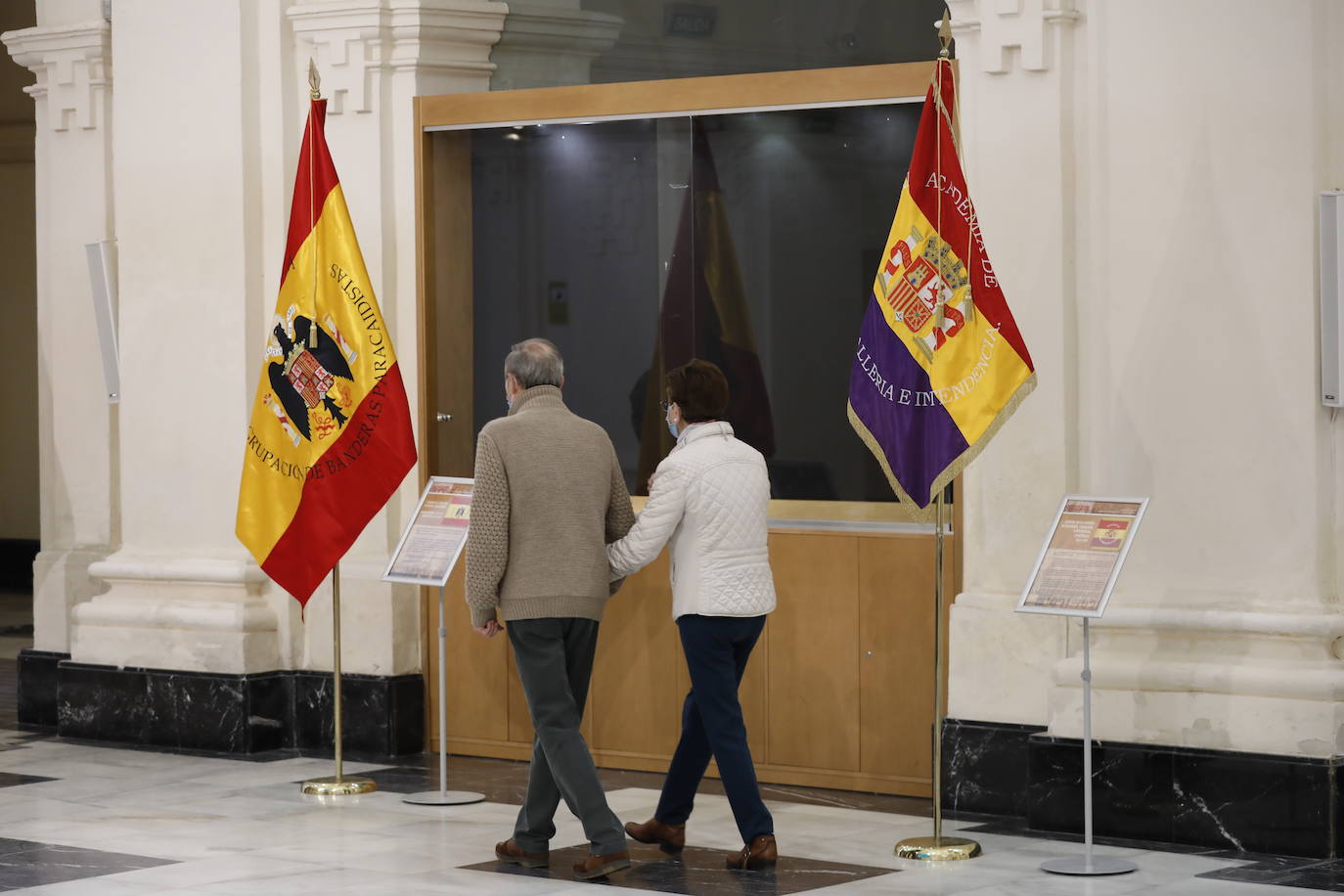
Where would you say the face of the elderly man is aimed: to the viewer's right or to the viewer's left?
to the viewer's left

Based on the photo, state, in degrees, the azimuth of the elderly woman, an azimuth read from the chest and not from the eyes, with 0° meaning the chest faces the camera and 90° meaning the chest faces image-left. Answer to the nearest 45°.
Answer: approximately 135°

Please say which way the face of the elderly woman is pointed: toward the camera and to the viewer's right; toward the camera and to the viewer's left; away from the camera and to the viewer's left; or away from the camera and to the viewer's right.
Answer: away from the camera and to the viewer's left

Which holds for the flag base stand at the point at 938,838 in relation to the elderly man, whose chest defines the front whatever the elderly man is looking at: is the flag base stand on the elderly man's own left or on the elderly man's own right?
on the elderly man's own right

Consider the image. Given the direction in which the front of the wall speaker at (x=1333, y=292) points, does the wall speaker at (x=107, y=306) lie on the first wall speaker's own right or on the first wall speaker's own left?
on the first wall speaker's own right

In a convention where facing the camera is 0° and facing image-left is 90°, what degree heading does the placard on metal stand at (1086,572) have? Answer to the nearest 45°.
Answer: approximately 45°

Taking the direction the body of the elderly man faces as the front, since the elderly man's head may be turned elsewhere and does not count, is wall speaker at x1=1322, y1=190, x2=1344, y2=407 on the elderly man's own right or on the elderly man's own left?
on the elderly man's own right

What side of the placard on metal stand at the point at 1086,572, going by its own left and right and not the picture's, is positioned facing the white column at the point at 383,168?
right

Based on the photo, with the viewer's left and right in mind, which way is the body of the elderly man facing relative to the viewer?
facing away from the viewer and to the left of the viewer
